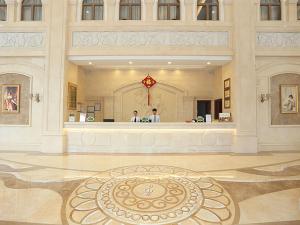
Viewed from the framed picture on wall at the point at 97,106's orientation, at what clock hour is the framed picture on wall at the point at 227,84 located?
the framed picture on wall at the point at 227,84 is roughly at 10 o'clock from the framed picture on wall at the point at 97,106.

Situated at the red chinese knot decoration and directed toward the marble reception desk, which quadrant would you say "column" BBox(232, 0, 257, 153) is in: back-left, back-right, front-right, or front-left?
front-left

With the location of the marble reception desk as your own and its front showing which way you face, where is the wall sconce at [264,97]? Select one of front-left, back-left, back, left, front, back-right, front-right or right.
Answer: left

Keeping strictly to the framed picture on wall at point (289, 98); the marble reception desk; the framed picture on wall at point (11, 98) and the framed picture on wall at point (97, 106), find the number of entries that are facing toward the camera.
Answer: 4

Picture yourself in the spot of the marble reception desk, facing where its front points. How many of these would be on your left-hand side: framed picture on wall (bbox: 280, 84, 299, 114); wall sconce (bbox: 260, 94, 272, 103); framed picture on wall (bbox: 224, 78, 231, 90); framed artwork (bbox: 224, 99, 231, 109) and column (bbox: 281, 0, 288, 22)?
5

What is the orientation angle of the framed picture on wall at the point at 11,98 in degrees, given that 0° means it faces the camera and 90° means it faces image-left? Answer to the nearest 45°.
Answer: approximately 0°

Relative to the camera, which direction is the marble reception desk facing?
toward the camera

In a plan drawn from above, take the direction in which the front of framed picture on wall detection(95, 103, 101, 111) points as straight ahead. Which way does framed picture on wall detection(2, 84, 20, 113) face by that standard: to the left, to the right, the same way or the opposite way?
the same way

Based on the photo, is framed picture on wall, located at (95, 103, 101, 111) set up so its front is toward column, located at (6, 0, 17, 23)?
no

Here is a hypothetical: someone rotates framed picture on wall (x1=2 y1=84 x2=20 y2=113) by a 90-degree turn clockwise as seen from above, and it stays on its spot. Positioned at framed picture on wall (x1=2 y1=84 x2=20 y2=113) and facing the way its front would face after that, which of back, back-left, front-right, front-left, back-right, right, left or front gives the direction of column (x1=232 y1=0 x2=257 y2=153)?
back-left

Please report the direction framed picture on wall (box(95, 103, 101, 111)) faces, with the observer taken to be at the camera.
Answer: facing the viewer

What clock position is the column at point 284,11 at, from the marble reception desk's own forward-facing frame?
The column is roughly at 9 o'clock from the marble reception desk.

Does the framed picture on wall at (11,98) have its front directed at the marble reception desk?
no

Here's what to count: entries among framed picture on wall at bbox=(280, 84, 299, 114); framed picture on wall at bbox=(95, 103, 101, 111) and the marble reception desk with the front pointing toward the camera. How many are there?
3

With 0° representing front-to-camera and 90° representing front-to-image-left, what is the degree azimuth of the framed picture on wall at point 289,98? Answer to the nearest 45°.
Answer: approximately 0°

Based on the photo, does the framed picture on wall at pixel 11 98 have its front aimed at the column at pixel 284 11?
no

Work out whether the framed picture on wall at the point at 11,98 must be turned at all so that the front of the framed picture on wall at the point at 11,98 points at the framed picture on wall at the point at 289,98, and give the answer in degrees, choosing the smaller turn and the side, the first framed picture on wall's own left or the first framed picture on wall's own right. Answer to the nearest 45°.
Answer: approximately 45° to the first framed picture on wall's own left
